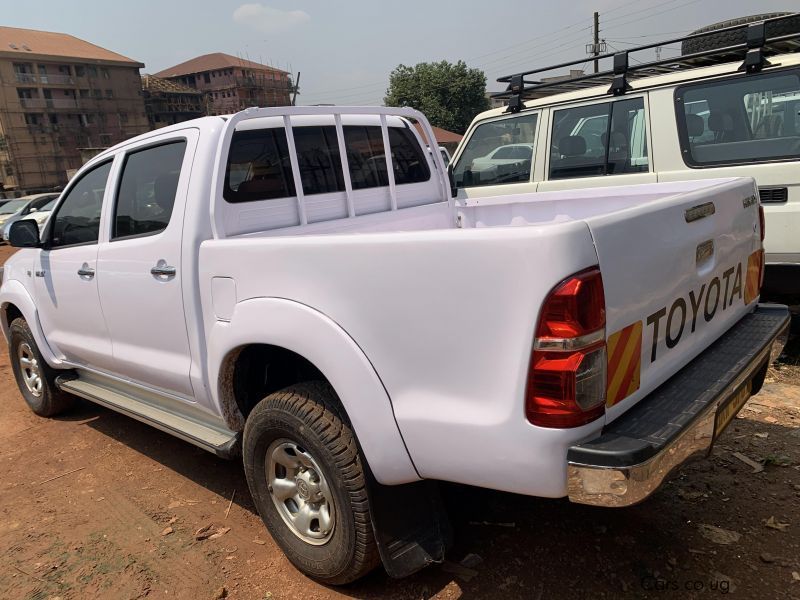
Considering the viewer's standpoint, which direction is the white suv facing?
facing away from the viewer and to the left of the viewer

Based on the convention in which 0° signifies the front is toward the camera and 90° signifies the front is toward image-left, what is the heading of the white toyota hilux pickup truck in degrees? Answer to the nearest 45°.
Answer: approximately 135°

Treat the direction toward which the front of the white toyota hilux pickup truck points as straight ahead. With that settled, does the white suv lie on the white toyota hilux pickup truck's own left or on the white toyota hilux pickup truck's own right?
on the white toyota hilux pickup truck's own right
